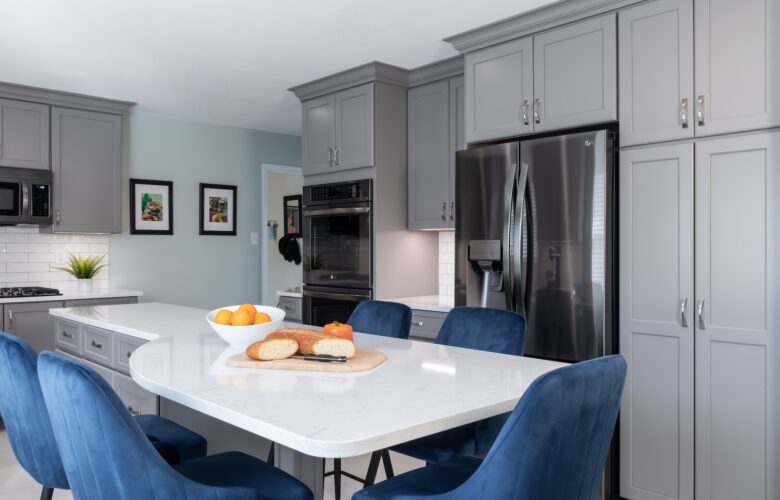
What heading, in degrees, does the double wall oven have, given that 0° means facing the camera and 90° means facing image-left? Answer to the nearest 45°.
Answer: approximately 45°

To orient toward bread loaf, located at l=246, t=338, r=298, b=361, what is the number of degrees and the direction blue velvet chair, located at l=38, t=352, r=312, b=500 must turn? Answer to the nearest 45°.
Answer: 0° — it already faces it

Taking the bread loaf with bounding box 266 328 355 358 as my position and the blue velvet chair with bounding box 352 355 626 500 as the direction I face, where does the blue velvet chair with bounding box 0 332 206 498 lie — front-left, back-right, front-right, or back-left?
back-right

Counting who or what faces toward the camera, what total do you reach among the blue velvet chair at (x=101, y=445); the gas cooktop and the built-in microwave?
2

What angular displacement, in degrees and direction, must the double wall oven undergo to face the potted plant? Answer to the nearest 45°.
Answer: approximately 45° to its right

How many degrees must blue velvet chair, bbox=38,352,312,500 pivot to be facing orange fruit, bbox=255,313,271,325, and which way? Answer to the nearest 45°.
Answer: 0° — it already faces it

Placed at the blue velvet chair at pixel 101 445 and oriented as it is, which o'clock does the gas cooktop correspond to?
The gas cooktop is roughly at 10 o'clock from the blue velvet chair.

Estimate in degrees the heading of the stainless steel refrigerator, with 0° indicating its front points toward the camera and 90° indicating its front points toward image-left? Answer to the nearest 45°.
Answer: approximately 45°

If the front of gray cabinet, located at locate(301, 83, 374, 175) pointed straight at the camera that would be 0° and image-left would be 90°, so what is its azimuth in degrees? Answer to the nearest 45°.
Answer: approximately 45°

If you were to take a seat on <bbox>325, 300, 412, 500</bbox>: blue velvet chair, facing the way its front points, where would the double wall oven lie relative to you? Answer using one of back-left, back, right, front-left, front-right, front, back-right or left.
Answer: back-right

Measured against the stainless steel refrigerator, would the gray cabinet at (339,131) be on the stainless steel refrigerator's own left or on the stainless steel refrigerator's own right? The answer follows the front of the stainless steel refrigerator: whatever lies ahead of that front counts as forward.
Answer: on the stainless steel refrigerator's own right

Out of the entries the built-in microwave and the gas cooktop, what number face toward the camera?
2
